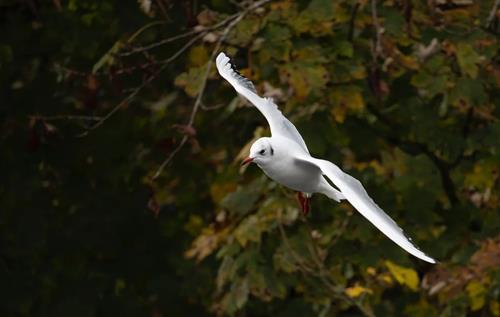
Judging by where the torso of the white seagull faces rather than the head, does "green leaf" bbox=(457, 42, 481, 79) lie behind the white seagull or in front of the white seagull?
behind

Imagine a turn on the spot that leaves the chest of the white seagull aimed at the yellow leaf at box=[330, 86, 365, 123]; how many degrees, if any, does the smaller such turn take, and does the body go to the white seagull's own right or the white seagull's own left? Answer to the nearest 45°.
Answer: approximately 135° to the white seagull's own right

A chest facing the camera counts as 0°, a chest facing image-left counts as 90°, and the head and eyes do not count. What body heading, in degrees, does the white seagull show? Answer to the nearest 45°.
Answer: approximately 45°

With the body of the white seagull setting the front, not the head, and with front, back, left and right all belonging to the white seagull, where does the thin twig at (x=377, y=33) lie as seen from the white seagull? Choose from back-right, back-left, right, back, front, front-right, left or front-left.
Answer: back-right
